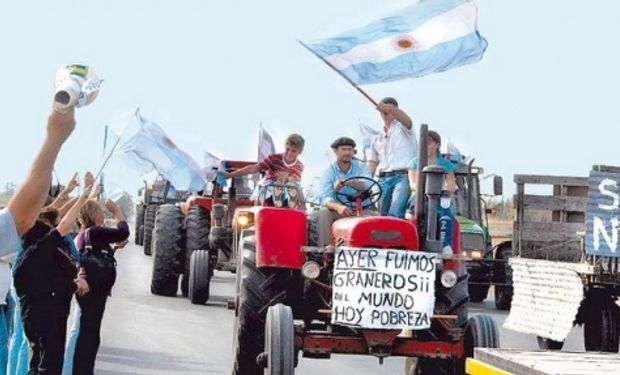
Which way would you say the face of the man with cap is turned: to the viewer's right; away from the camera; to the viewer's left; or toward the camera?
toward the camera

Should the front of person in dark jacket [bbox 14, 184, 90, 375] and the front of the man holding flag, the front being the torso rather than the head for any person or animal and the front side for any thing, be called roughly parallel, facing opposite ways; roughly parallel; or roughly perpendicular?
roughly parallel, facing opposite ways

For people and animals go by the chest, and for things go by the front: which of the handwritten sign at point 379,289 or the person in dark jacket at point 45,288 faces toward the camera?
the handwritten sign

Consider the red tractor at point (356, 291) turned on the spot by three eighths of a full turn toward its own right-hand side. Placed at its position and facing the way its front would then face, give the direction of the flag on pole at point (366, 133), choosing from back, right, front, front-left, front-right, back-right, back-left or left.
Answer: front-right

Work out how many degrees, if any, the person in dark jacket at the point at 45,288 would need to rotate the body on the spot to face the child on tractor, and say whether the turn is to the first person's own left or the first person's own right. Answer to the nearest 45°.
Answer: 0° — they already face them

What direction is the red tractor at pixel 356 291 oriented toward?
toward the camera

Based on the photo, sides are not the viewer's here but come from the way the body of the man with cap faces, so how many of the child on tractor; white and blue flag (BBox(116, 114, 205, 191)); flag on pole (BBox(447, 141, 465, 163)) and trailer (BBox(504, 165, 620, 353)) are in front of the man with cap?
0

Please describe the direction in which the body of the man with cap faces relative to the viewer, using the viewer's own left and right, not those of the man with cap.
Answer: facing the viewer

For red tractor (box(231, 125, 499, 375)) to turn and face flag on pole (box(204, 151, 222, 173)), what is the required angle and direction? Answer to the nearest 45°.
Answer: approximately 180°

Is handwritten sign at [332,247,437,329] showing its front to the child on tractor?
no

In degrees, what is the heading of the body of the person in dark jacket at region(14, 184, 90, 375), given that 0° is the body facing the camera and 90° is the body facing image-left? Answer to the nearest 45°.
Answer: approximately 225°
